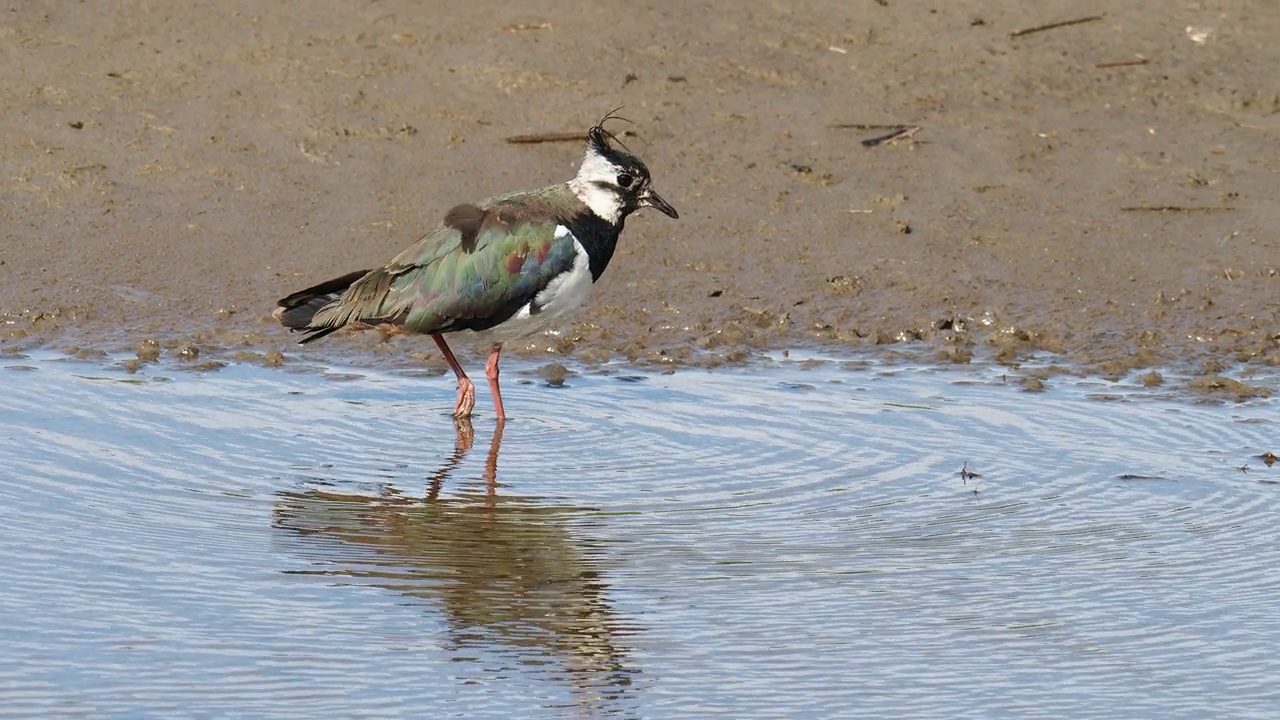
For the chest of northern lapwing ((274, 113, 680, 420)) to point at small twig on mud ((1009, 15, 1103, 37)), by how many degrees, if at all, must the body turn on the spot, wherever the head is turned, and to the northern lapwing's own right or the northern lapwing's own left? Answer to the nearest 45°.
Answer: approximately 45° to the northern lapwing's own left

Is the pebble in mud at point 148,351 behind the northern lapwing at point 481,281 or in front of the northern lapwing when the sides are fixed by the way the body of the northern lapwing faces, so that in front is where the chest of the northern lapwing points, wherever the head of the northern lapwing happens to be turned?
behind

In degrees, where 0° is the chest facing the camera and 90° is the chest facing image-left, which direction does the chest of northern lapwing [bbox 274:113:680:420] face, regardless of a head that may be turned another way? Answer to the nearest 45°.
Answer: approximately 270°

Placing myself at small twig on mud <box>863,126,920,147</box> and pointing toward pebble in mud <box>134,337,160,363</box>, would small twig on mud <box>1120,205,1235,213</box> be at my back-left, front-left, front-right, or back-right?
back-left

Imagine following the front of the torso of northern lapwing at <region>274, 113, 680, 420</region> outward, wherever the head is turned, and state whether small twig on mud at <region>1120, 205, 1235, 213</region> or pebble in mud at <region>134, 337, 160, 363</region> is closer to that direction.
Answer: the small twig on mud

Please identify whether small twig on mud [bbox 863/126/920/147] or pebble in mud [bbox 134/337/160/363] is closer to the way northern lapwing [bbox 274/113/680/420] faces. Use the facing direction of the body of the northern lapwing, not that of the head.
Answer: the small twig on mud
